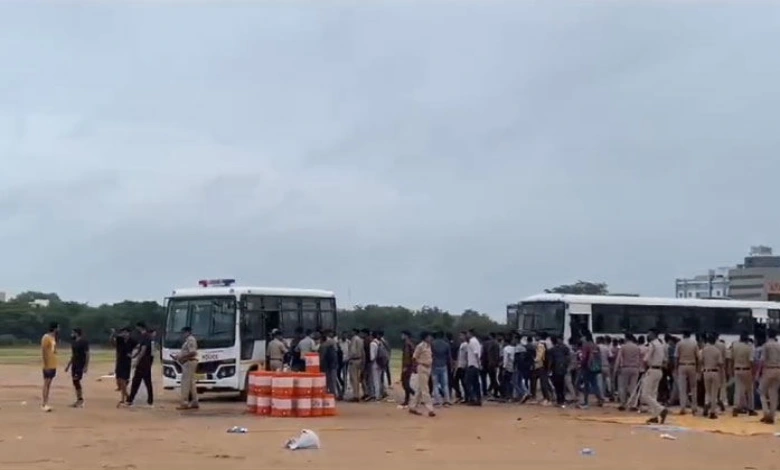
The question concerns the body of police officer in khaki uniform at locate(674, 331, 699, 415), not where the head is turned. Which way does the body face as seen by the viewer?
away from the camera

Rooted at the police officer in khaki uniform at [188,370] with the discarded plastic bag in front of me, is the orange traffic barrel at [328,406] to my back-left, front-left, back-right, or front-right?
front-left

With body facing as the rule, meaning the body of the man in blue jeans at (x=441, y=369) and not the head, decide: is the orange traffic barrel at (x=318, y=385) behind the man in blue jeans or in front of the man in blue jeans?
behind

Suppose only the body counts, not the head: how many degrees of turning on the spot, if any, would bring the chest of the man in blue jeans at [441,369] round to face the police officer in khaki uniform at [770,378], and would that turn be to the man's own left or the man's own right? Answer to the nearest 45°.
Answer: approximately 135° to the man's own right

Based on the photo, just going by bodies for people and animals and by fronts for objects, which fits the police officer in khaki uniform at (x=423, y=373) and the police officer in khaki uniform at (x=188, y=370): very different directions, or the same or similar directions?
very different directions

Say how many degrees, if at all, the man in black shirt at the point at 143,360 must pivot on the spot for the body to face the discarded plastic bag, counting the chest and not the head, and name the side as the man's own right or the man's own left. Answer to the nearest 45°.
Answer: approximately 90° to the man's own left

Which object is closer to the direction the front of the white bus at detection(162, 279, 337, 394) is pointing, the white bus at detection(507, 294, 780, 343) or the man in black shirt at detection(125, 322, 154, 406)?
the man in black shirt

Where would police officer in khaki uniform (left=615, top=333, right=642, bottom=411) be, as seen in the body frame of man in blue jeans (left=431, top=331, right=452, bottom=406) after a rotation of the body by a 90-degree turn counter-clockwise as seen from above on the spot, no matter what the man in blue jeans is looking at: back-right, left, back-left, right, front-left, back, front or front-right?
back

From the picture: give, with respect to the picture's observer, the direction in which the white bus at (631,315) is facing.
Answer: facing the viewer and to the left of the viewer

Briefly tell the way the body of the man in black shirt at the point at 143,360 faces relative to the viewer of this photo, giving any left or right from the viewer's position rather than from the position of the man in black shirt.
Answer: facing to the left of the viewer

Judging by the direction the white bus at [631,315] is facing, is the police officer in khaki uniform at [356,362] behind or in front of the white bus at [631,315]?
in front

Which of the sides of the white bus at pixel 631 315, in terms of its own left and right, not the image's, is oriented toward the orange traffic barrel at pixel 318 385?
front

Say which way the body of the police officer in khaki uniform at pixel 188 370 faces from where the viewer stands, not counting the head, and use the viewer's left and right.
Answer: facing to the left of the viewer

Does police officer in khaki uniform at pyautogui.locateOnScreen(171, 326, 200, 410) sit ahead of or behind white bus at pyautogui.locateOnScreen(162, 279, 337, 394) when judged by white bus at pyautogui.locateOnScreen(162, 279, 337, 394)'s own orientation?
ahead

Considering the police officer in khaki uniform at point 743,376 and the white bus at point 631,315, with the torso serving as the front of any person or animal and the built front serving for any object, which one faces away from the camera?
the police officer in khaki uniform
